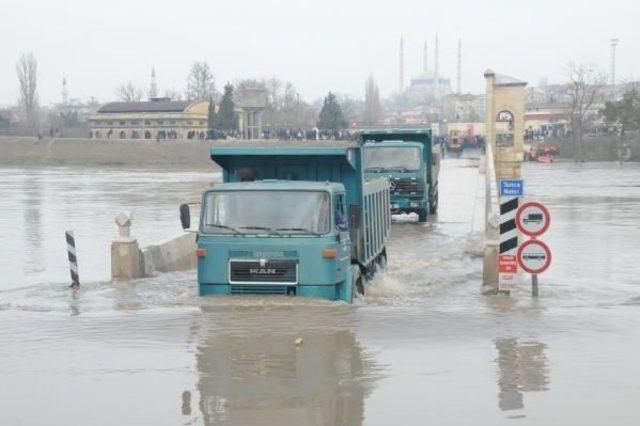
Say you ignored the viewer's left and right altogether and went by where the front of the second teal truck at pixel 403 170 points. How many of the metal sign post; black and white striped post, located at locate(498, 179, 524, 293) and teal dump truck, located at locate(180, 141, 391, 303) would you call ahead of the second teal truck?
3

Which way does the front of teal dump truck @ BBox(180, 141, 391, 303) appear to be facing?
toward the camera

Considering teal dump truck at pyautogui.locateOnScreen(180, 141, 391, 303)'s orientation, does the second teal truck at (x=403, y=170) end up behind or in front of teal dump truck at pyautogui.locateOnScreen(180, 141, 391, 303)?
behind

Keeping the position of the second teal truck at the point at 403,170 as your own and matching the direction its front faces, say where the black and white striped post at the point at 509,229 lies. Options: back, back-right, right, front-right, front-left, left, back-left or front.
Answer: front

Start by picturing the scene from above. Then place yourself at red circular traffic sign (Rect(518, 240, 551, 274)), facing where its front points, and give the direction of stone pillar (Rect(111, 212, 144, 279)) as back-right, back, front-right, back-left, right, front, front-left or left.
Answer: right

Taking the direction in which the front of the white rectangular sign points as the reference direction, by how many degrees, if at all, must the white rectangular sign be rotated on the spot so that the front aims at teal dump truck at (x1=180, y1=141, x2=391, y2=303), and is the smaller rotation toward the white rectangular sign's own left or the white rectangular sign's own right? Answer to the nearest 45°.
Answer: approximately 45° to the white rectangular sign's own right

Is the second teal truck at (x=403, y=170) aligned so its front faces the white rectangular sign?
yes

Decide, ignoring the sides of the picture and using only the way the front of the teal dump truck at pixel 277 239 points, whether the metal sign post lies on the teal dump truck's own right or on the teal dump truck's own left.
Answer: on the teal dump truck's own left

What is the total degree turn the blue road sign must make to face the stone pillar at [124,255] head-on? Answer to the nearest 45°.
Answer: approximately 90° to its right

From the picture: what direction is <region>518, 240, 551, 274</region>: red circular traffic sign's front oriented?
toward the camera

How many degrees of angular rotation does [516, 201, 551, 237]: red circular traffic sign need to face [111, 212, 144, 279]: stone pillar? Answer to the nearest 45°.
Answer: approximately 90° to its right

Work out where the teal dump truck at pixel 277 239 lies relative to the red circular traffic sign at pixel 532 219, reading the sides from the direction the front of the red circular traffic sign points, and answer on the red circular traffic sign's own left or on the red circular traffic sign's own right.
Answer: on the red circular traffic sign's own right

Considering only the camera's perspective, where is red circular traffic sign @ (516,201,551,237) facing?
facing the viewer

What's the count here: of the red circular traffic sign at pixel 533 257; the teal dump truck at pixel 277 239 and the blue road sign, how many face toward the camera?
3
